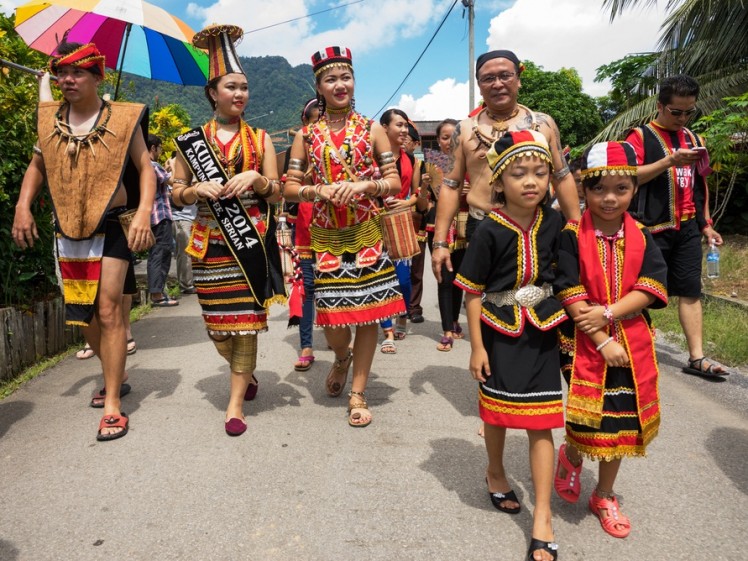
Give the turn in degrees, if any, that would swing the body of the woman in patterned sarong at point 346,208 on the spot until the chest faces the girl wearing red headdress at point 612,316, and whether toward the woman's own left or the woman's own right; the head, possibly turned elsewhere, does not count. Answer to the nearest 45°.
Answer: approximately 45° to the woman's own left

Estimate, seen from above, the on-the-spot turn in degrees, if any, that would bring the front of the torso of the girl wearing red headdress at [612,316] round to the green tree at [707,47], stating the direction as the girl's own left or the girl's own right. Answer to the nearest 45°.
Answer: approximately 180°

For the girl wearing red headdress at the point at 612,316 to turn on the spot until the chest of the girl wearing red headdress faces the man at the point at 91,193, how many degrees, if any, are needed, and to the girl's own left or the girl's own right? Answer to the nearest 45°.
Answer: approximately 90° to the girl's own right

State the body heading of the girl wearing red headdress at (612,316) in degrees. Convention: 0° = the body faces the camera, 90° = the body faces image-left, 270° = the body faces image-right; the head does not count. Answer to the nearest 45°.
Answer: approximately 0°

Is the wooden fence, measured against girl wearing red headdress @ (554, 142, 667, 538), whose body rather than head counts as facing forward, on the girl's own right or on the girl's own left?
on the girl's own right

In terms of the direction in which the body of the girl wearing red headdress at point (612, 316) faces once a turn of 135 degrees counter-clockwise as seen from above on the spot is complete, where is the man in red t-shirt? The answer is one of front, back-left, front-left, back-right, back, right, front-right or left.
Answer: front-left
